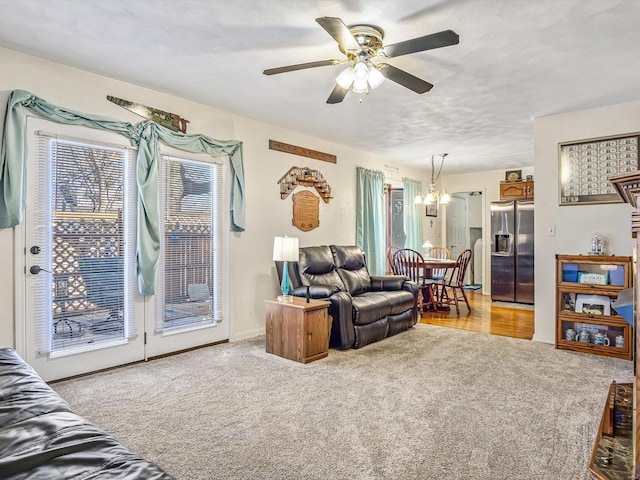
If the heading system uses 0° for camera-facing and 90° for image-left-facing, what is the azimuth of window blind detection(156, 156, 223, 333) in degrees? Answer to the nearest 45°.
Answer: approximately 315°

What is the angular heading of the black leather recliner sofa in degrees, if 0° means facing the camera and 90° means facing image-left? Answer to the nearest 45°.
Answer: approximately 315°

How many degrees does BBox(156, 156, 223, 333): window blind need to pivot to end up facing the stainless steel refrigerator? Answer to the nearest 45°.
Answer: approximately 45° to its left

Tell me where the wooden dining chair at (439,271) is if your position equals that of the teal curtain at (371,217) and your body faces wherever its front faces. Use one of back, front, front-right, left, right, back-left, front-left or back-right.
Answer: left

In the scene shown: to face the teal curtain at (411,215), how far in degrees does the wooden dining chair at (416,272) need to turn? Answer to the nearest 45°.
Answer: approximately 45° to its left

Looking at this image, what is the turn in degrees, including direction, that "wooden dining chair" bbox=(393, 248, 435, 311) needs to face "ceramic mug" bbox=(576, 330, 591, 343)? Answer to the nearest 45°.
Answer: approximately 90° to its right

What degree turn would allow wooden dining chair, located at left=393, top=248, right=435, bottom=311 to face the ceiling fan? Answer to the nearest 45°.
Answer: approximately 135° to its right

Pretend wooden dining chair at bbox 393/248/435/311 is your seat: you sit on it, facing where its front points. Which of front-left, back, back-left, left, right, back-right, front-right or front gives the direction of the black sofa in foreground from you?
back-right

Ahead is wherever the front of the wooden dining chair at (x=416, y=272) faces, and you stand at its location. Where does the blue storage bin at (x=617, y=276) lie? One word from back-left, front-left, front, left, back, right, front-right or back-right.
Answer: right

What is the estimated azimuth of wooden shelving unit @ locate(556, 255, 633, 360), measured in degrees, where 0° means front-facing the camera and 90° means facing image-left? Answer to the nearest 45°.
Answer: approximately 0°

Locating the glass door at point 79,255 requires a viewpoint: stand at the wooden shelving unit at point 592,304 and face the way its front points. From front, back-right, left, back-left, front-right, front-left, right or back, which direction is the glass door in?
front-right
